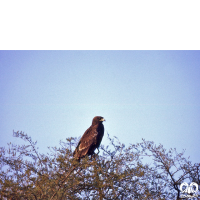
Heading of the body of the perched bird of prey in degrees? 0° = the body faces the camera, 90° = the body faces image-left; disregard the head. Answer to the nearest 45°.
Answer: approximately 270°
